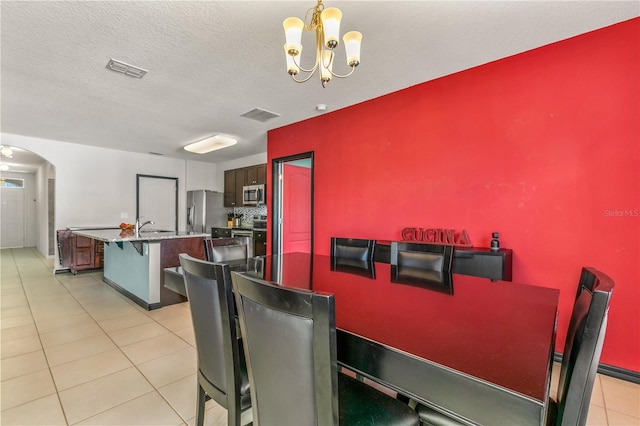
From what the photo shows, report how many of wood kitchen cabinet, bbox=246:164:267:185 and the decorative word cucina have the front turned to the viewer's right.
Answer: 0

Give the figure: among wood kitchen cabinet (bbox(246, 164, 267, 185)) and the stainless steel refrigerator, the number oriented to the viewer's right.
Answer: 0

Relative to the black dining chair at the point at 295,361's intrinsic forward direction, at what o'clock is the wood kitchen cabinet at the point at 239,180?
The wood kitchen cabinet is roughly at 10 o'clock from the black dining chair.

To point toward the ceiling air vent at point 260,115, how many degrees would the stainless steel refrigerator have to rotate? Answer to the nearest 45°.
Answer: approximately 45° to its left

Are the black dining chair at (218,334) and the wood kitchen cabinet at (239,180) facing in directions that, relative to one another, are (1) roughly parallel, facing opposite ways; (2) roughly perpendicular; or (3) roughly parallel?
roughly parallel, facing opposite ways

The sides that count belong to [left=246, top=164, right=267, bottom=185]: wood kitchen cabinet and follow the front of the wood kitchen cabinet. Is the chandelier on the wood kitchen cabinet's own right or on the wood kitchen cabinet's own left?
on the wood kitchen cabinet's own left

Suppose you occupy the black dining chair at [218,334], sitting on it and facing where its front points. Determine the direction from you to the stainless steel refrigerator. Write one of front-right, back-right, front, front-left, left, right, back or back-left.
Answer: front-left

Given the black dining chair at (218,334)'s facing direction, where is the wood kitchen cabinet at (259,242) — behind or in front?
in front

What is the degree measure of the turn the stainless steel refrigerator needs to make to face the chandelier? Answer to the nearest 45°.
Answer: approximately 45° to its left

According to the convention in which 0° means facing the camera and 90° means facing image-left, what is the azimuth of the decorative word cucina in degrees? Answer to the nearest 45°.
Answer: approximately 45°

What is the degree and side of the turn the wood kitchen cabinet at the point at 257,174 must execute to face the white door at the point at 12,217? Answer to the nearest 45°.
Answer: approximately 90° to its right

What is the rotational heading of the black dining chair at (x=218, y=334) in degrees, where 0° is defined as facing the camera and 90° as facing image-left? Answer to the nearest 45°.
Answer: approximately 225°

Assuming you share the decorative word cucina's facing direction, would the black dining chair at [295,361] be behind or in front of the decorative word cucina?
in front
